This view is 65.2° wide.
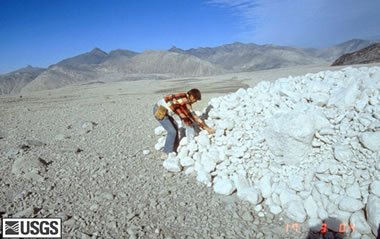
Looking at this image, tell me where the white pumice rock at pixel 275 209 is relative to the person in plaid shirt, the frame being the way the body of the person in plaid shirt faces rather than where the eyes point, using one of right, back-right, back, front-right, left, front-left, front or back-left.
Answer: front-right

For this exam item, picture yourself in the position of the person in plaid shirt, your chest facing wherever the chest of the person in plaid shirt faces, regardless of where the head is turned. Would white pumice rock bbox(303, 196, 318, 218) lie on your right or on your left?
on your right

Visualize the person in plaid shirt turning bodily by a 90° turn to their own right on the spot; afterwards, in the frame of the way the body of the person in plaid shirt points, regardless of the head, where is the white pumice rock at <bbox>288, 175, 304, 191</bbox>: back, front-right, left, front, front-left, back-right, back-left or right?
front-left

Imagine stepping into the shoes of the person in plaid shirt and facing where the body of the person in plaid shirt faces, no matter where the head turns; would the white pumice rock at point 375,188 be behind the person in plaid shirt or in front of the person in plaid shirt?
in front

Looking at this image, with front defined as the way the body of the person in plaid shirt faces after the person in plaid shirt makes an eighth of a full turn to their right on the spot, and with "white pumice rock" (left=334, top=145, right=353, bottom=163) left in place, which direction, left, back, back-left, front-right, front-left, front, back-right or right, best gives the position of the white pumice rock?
front

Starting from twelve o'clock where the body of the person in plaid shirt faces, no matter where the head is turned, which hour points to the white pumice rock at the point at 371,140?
The white pumice rock is roughly at 1 o'clock from the person in plaid shirt.

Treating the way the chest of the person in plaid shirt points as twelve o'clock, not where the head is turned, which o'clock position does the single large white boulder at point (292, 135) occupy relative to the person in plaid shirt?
The single large white boulder is roughly at 1 o'clock from the person in plaid shirt.

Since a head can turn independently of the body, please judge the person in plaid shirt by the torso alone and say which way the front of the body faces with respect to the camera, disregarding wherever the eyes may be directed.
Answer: to the viewer's right

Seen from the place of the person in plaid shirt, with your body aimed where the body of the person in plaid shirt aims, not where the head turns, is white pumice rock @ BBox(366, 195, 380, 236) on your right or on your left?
on your right

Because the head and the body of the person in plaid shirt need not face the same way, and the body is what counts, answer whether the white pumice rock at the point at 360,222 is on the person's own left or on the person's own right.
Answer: on the person's own right

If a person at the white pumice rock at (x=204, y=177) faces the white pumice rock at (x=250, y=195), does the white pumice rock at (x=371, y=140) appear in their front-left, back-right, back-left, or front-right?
front-left
